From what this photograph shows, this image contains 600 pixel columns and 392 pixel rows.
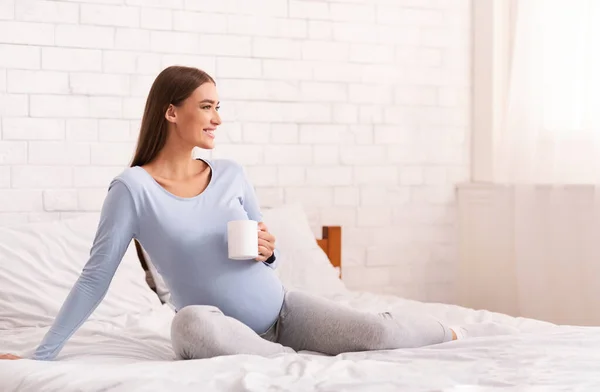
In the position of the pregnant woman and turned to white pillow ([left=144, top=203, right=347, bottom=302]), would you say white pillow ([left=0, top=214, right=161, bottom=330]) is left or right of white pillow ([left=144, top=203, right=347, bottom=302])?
left

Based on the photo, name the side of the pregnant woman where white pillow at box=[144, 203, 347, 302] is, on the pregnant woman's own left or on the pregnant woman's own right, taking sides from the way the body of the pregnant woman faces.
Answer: on the pregnant woman's own left

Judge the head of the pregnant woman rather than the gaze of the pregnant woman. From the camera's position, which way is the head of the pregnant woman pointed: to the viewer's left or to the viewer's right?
to the viewer's right

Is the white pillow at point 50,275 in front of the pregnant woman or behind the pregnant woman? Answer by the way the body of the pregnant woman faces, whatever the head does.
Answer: behind
